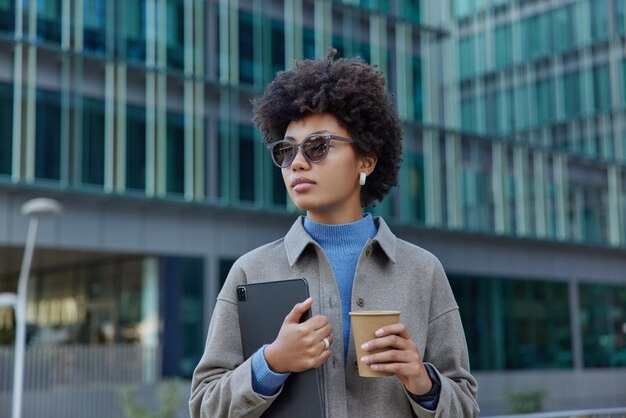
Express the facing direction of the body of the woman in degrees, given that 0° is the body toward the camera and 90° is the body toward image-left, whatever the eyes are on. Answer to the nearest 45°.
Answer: approximately 0°
